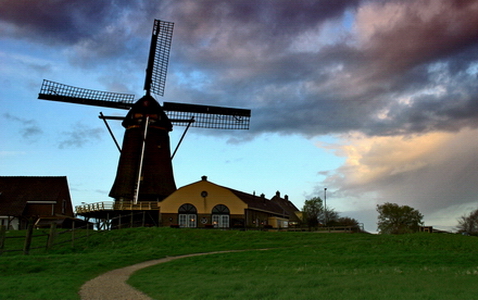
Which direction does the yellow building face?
toward the camera
